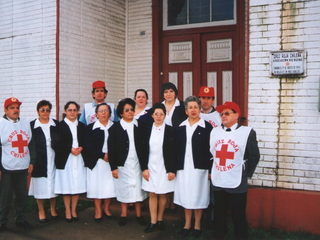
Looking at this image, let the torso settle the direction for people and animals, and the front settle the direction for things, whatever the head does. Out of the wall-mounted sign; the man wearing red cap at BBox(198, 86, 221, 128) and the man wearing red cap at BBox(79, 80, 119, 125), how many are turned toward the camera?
3

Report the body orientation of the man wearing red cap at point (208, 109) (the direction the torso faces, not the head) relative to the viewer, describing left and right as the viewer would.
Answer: facing the viewer

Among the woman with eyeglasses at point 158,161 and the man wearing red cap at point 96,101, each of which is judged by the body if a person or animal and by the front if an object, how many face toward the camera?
2

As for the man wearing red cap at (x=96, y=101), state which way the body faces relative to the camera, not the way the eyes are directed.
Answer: toward the camera

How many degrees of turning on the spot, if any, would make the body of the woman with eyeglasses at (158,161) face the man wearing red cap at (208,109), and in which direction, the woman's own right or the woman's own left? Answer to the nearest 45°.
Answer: approximately 135° to the woman's own left

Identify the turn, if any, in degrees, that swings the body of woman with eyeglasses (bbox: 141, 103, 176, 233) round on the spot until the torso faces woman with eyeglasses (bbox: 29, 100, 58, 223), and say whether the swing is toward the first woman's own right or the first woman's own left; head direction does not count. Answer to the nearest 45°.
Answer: approximately 90° to the first woman's own right

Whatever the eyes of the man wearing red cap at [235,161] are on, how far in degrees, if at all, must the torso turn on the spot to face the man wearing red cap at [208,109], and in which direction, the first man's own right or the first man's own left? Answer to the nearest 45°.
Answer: approximately 135° to the first man's own right

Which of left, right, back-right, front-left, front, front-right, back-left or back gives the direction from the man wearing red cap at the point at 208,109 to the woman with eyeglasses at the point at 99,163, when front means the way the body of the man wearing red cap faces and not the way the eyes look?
right

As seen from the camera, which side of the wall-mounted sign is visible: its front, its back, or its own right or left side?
front
